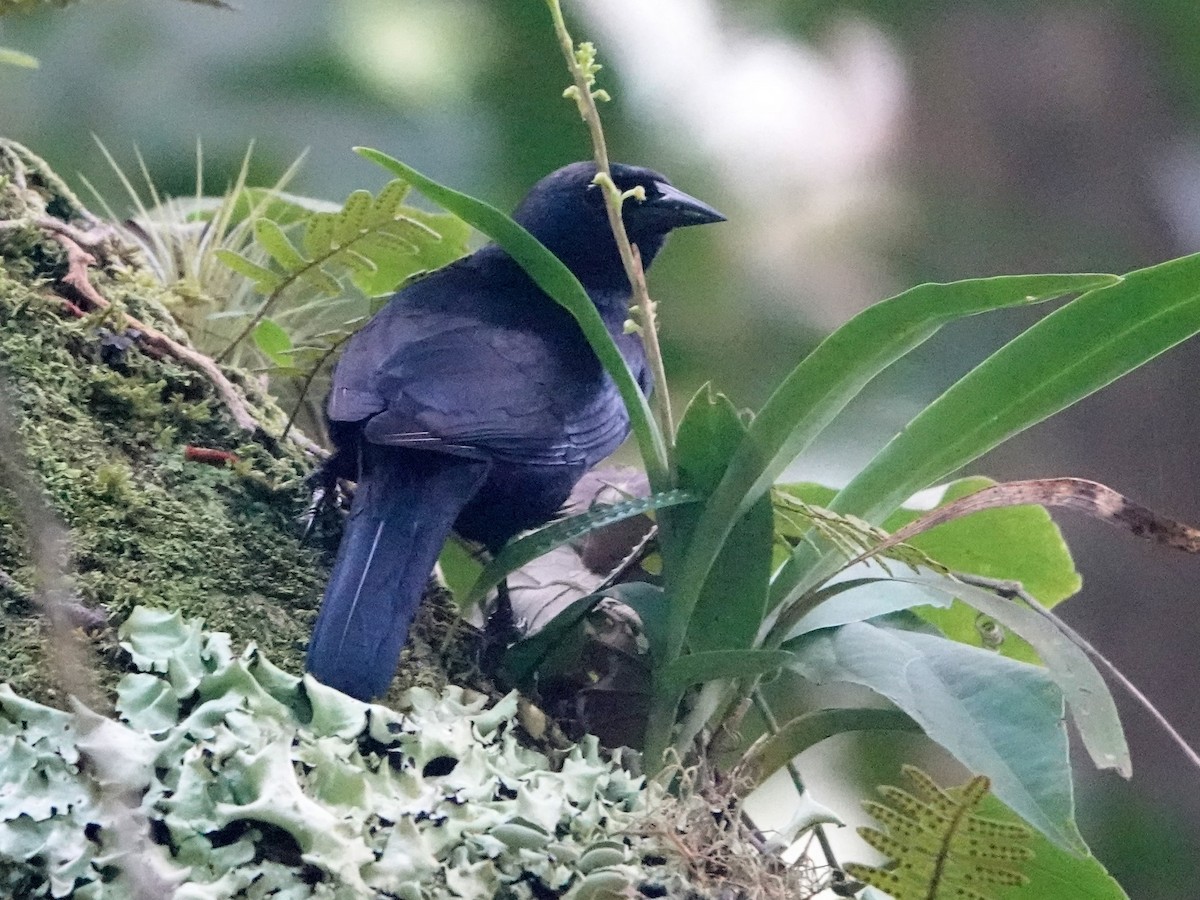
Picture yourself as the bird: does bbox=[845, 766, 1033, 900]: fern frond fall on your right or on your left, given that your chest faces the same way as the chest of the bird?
on your right

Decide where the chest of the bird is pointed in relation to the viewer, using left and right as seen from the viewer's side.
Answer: facing away from the viewer and to the right of the viewer
